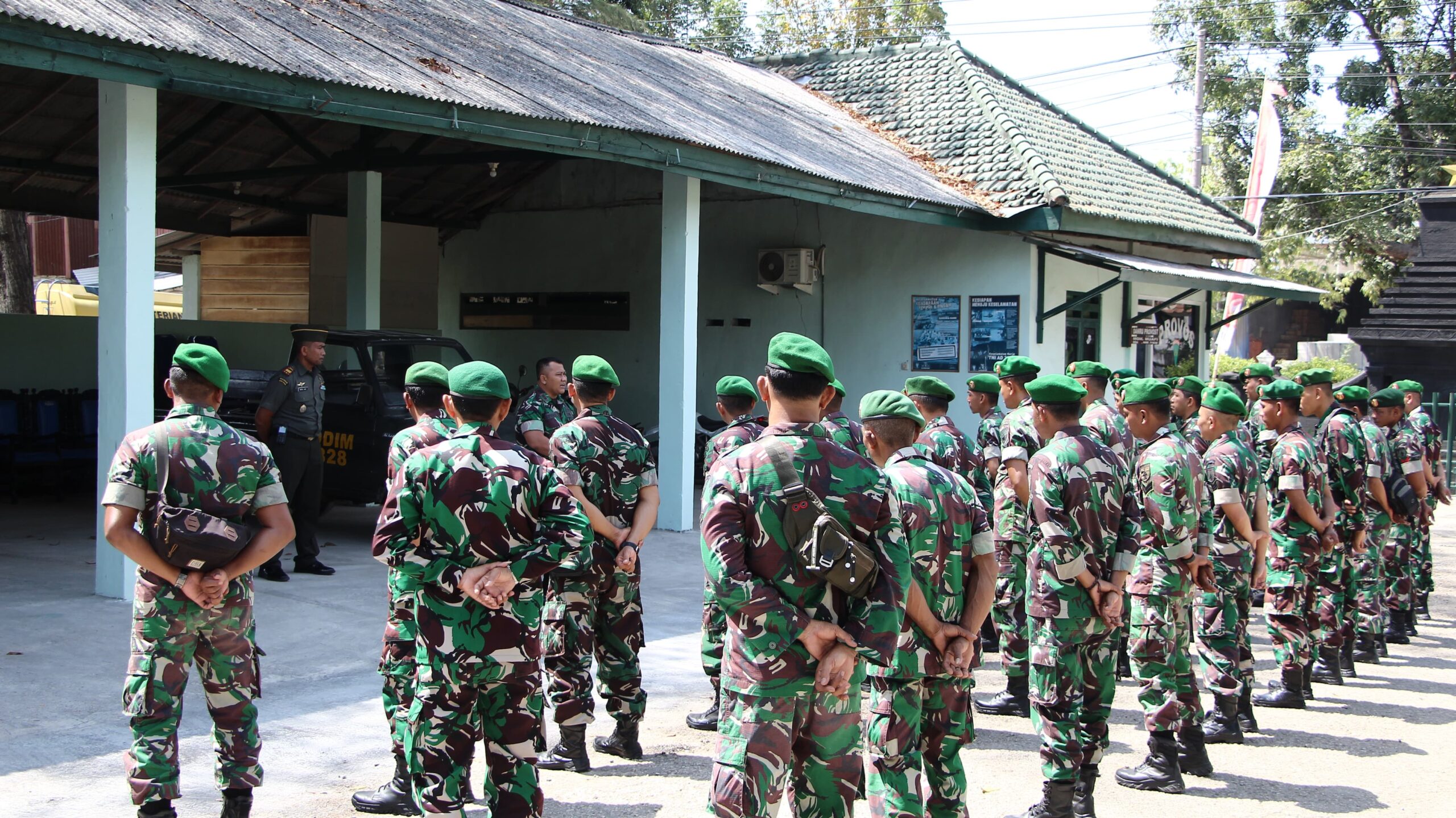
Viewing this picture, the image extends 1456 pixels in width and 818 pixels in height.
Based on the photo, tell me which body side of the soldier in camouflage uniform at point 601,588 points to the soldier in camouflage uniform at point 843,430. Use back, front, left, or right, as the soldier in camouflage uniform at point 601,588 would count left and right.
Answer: right

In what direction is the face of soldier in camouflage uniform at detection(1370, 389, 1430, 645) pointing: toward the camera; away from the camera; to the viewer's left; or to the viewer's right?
to the viewer's left

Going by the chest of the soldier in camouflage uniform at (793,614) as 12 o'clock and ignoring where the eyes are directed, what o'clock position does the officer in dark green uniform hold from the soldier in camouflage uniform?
The officer in dark green uniform is roughly at 11 o'clock from the soldier in camouflage uniform.

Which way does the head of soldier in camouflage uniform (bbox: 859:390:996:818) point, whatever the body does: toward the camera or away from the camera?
away from the camera

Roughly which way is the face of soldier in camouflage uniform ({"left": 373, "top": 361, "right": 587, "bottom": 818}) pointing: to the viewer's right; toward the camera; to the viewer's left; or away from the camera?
away from the camera

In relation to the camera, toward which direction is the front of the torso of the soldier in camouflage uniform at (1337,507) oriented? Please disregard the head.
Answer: to the viewer's left

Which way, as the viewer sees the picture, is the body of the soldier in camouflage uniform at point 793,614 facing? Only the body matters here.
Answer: away from the camera

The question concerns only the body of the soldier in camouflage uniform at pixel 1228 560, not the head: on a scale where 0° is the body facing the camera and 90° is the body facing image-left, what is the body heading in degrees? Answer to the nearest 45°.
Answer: approximately 135°

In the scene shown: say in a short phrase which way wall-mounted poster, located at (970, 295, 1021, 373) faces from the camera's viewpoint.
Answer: facing the viewer

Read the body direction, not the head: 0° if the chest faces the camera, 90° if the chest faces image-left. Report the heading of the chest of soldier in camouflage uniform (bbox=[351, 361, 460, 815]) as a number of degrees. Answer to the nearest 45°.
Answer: approximately 135°

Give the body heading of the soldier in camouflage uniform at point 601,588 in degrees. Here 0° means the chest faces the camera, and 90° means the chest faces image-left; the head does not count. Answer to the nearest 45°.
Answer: approximately 135°

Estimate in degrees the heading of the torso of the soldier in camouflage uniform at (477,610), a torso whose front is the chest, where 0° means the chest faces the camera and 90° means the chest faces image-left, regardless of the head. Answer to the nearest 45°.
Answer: approximately 180°

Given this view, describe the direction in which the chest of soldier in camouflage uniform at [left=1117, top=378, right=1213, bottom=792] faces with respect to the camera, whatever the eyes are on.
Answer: to the viewer's left
